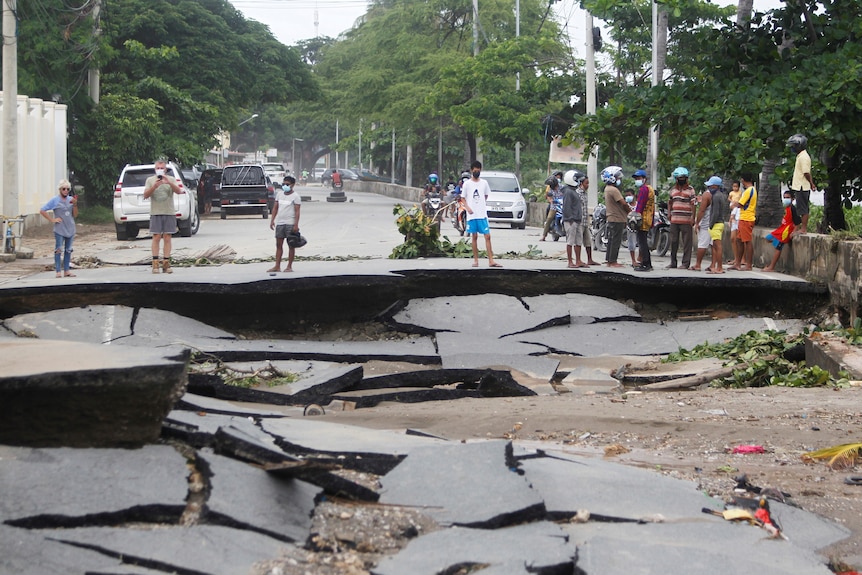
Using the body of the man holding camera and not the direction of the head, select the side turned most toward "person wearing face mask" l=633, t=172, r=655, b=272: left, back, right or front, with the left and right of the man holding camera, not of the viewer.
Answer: left

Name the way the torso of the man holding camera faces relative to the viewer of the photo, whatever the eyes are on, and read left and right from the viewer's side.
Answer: facing the viewer

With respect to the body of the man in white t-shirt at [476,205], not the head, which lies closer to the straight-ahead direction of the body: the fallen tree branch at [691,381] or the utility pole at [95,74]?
the fallen tree branch

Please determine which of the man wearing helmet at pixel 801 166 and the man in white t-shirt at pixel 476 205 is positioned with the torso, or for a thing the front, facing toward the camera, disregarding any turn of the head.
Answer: the man in white t-shirt

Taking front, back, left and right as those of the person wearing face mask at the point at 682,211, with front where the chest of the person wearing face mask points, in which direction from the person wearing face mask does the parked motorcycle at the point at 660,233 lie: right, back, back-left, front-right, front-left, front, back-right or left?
back

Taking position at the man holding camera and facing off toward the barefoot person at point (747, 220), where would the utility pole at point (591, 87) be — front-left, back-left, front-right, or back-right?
front-left

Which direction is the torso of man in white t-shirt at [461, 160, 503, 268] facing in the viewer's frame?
toward the camera

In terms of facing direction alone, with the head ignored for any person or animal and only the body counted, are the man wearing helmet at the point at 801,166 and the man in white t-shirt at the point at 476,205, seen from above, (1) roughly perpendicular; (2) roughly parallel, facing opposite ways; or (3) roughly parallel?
roughly perpendicular

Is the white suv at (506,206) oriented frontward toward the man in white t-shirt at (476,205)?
yes

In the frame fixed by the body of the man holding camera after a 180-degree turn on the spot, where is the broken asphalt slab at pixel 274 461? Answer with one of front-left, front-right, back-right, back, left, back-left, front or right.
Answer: back

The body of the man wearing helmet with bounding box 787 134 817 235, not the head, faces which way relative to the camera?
to the viewer's left

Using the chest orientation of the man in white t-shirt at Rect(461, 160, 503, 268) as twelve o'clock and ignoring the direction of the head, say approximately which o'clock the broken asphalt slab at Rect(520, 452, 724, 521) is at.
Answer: The broken asphalt slab is roughly at 12 o'clock from the man in white t-shirt.

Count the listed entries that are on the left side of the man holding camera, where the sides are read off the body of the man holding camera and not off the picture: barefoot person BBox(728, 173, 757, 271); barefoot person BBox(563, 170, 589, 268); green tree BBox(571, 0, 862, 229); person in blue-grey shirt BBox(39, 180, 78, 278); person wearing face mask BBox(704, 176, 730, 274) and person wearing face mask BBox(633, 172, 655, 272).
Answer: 5
